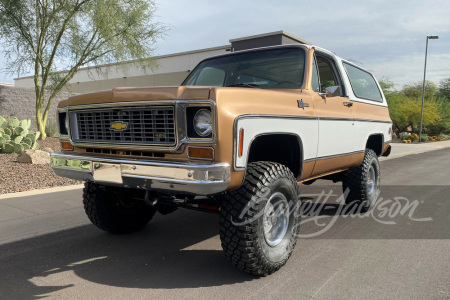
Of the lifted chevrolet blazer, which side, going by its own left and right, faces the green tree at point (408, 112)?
back

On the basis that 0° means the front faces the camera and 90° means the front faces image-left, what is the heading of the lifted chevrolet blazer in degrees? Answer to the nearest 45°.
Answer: approximately 45°

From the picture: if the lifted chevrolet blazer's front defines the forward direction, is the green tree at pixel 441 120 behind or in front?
behind
